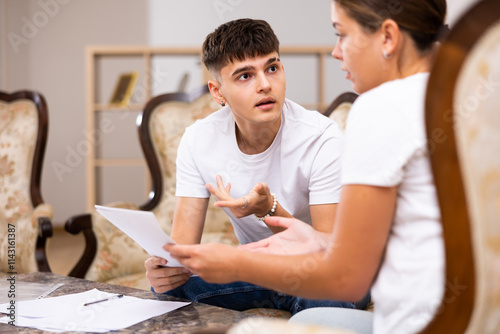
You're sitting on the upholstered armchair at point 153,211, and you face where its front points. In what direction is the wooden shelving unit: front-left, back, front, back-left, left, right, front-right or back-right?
back-right

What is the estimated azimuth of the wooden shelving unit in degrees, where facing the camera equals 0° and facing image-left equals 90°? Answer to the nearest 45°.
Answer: approximately 0°

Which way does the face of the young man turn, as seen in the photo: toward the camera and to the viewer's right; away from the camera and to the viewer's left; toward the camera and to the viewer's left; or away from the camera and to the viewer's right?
toward the camera and to the viewer's right

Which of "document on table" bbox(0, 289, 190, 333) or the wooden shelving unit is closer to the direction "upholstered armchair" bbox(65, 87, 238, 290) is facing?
the document on table

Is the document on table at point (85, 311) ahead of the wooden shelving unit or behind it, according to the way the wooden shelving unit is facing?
ahead

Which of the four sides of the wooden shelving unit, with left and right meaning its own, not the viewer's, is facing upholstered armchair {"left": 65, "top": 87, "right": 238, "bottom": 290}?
front

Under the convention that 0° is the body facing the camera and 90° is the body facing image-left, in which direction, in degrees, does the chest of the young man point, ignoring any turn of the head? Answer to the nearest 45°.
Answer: approximately 0°

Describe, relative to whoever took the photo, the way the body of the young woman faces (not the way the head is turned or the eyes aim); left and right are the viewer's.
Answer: facing to the left of the viewer

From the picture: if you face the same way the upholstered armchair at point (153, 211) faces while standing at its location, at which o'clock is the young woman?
The young woman is roughly at 10 o'clock from the upholstered armchair.

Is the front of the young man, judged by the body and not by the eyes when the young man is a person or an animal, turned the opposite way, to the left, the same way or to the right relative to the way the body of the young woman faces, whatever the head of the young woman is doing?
to the left

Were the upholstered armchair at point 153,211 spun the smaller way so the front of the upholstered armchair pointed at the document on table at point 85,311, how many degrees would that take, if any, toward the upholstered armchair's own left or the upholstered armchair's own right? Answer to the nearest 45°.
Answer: approximately 45° to the upholstered armchair's own left

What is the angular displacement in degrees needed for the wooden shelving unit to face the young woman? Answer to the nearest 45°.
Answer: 0° — it already faces them

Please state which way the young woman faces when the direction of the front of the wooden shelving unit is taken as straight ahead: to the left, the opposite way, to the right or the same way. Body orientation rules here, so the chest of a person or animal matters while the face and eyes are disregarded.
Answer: to the right
